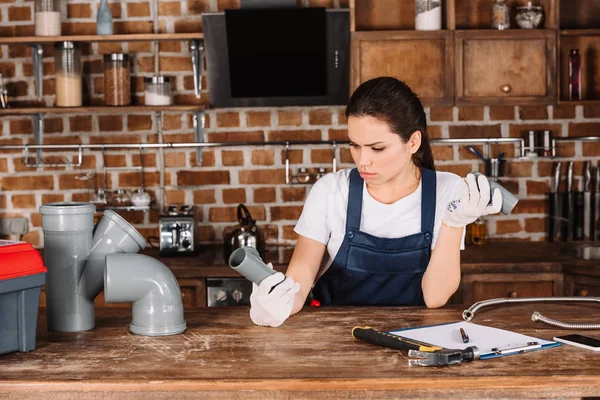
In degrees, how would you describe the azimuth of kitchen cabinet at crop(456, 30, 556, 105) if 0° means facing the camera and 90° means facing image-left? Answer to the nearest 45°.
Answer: approximately 0°

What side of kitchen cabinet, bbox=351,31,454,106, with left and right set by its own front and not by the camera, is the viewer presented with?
front

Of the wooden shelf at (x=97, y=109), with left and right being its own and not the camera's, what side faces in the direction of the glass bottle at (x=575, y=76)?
left

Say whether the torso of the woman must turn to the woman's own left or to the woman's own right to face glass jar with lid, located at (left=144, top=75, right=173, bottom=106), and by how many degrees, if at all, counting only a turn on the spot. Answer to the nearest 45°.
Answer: approximately 135° to the woman's own right

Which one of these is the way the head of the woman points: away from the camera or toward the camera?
toward the camera

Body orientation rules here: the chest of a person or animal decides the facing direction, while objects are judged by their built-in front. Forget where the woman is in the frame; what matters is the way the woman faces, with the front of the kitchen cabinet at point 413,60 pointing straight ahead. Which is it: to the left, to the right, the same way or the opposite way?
the same way

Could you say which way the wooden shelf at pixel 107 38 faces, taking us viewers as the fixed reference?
facing the viewer

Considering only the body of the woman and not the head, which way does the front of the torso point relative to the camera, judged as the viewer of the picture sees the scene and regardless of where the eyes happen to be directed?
toward the camera

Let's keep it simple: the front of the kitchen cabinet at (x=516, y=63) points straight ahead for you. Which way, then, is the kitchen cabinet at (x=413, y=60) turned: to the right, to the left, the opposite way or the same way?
the same way

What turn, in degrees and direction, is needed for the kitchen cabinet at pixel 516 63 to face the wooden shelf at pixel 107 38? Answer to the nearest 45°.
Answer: approximately 90° to its right

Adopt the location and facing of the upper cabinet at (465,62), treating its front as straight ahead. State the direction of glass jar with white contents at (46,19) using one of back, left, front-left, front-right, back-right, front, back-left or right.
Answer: right

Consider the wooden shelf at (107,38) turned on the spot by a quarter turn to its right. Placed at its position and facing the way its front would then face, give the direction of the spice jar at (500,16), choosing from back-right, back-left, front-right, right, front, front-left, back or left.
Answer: back

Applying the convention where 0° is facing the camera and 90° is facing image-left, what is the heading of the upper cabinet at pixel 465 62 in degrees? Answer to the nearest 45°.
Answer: approximately 0°
